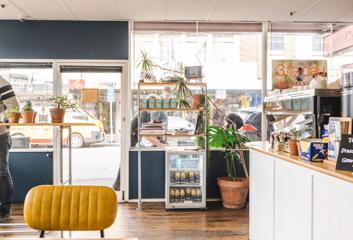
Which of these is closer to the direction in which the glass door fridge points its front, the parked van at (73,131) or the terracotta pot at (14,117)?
the terracotta pot

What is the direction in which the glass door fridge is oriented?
toward the camera

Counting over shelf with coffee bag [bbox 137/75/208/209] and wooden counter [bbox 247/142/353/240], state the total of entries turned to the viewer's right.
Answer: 0

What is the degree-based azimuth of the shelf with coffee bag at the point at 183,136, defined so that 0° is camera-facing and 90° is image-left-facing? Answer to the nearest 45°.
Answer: approximately 0°

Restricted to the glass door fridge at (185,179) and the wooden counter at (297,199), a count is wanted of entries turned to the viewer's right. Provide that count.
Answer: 0

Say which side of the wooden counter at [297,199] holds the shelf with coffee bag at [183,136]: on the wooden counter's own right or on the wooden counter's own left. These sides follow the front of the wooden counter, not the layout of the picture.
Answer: on the wooden counter's own right

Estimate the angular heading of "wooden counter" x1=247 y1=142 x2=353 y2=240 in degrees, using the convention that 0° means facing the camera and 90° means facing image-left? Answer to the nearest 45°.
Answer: approximately 45°

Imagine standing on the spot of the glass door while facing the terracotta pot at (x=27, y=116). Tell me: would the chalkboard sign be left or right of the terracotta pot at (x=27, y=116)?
left

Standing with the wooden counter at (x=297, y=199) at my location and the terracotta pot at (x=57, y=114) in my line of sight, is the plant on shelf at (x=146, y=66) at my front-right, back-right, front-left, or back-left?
front-right

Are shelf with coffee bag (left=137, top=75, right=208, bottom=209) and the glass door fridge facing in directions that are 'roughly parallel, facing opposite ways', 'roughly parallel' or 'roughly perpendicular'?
roughly parallel

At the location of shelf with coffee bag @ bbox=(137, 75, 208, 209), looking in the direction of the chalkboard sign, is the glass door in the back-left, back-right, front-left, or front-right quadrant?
back-right
